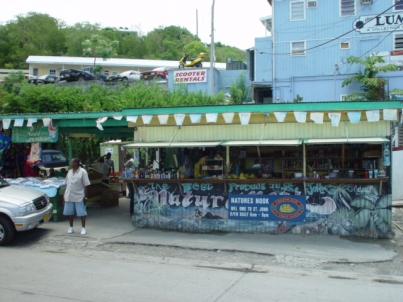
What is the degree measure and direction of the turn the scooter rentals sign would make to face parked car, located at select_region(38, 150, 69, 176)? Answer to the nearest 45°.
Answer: approximately 45° to its right

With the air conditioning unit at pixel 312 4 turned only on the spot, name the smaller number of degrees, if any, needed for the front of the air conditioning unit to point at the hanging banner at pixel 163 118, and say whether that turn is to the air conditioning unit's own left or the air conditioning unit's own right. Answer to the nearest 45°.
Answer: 0° — it already faces it

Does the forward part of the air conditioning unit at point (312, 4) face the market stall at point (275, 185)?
yes
